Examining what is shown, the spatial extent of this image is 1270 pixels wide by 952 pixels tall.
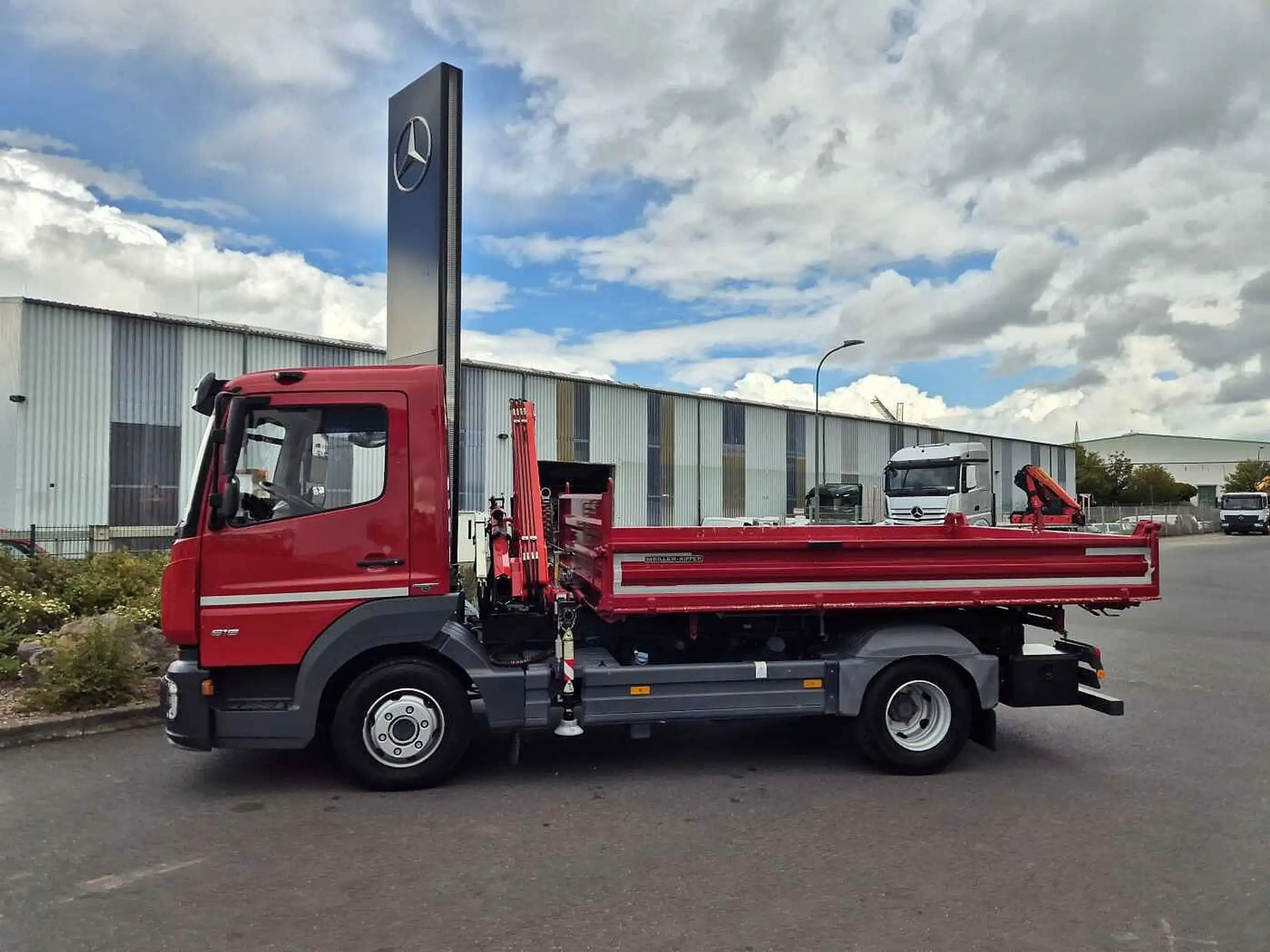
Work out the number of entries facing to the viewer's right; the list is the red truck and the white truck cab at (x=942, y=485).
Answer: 0

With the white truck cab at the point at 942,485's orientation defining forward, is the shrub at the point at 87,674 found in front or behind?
in front

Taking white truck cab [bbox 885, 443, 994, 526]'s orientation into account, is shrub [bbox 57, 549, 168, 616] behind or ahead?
ahead

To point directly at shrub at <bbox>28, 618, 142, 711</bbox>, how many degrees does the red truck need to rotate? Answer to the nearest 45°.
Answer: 0° — it already faces it

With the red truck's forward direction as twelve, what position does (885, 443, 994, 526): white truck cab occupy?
The white truck cab is roughly at 4 o'clock from the red truck.

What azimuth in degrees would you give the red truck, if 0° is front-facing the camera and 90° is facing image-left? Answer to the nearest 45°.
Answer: approximately 90°

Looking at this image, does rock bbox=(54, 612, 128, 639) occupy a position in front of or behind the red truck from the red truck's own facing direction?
in front
